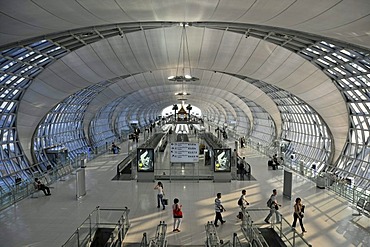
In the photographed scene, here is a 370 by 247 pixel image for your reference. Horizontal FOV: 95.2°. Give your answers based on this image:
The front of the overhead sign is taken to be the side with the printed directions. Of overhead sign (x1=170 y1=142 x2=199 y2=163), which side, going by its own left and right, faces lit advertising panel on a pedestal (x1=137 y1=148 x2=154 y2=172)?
right

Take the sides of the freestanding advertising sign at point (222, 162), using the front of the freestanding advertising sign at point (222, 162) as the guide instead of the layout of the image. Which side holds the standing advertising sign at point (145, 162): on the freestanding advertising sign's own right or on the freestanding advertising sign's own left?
on the freestanding advertising sign's own right

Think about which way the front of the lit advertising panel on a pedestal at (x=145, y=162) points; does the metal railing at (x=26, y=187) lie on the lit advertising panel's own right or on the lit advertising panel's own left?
on the lit advertising panel's own right
